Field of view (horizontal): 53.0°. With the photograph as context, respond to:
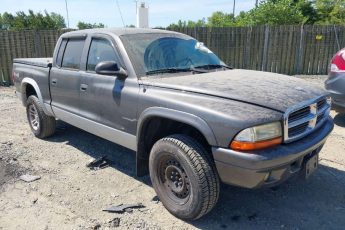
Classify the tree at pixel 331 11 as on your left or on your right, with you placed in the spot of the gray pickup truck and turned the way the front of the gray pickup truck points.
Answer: on your left

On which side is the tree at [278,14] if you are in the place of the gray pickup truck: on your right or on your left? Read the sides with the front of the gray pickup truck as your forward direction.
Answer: on your left

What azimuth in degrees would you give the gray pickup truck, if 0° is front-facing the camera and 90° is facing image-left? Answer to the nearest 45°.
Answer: approximately 315°

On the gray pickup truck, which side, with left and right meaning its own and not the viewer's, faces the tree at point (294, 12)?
left
